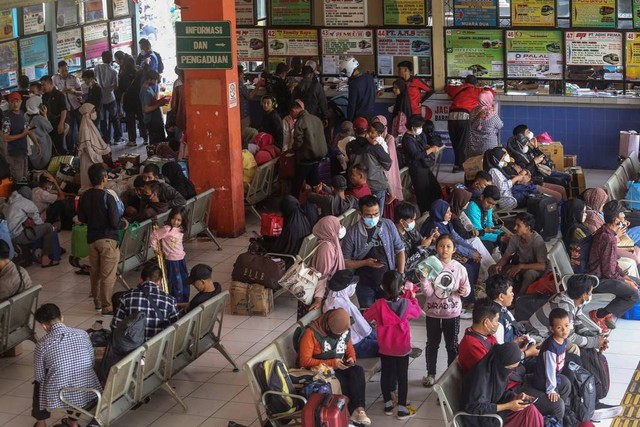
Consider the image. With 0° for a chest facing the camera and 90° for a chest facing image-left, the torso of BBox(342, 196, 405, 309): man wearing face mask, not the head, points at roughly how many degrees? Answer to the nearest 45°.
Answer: approximately 0°

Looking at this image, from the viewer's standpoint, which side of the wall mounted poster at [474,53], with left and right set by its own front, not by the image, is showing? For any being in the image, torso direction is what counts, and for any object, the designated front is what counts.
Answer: front

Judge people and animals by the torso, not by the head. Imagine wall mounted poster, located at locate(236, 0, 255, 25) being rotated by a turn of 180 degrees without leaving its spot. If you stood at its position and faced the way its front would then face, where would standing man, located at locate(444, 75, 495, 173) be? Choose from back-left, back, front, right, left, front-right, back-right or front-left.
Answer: back-right

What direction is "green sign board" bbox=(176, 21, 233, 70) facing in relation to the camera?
toward the camera

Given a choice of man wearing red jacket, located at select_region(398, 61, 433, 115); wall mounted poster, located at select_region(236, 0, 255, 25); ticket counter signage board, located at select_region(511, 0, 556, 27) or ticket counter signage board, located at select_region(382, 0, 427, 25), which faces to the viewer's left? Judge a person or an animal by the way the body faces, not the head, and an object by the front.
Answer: the man wearing red jacket

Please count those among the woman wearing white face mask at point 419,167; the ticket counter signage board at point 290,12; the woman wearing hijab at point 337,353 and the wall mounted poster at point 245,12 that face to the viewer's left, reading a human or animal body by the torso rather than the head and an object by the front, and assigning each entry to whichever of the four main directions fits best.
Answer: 0

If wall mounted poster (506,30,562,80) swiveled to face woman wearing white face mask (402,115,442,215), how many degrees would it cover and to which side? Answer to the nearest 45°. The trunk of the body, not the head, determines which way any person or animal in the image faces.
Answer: approximately 45° to its right

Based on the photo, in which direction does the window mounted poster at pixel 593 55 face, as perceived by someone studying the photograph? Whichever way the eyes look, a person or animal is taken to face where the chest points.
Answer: facing the viewer

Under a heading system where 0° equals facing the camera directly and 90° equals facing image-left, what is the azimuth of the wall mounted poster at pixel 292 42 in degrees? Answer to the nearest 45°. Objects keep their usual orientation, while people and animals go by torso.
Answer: approximately 0°

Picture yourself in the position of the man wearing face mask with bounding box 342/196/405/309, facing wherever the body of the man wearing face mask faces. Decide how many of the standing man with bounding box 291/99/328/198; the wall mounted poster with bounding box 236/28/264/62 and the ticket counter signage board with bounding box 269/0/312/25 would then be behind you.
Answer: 3
